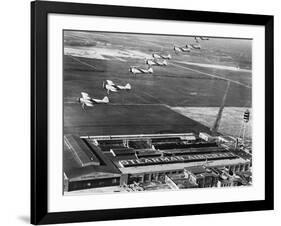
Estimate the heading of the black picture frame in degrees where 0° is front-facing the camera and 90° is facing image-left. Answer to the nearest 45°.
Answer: approximately 315°
